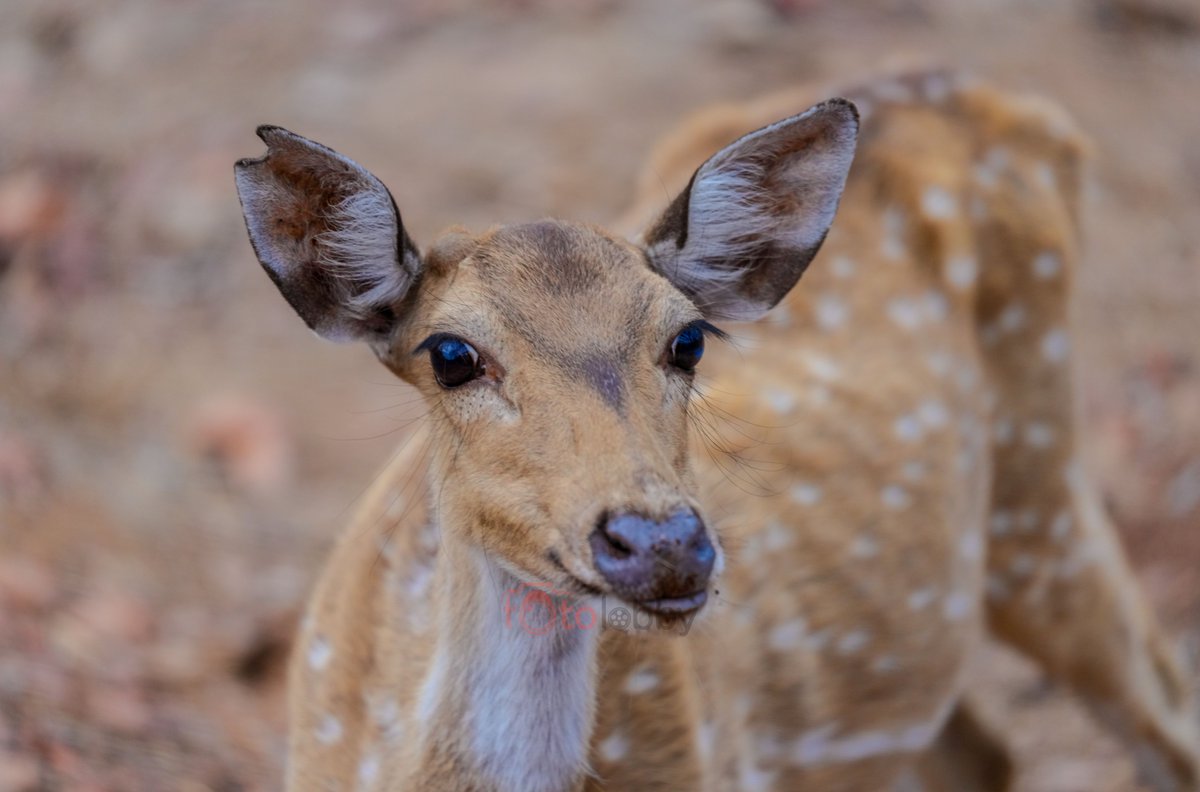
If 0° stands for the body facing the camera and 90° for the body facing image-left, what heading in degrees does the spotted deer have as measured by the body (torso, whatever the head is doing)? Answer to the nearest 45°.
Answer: approximately 45°
